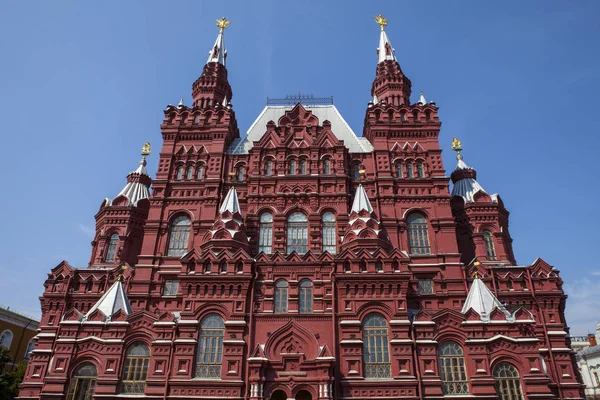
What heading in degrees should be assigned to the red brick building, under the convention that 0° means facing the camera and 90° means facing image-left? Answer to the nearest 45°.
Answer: approximately 0°
